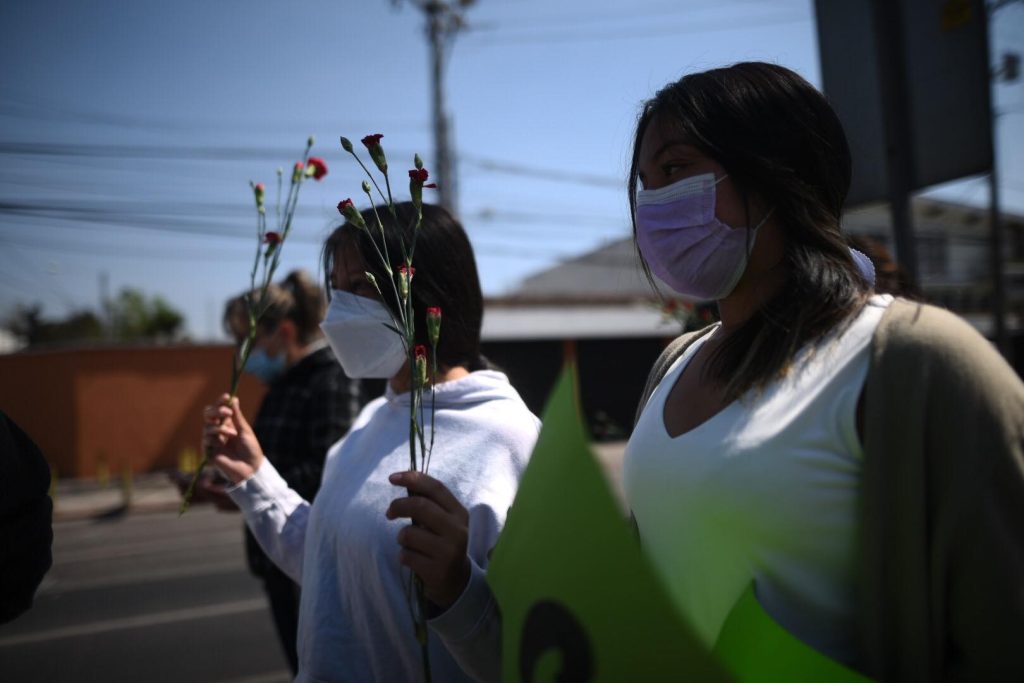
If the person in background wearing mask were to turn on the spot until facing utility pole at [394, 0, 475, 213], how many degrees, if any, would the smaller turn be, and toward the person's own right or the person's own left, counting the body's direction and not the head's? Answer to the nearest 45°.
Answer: approximately 90° to the person's own right

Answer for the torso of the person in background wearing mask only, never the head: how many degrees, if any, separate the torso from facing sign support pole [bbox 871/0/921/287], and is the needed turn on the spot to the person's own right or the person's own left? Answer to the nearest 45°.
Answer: approximately 135° to the person's own right

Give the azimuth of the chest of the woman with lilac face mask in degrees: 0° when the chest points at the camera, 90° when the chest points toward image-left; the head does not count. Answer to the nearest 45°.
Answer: approximately 45°

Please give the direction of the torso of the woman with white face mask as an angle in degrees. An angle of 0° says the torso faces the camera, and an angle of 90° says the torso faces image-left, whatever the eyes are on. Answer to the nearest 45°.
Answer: approximately 45°

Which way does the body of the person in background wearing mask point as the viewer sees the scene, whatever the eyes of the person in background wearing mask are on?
to the viewer's left

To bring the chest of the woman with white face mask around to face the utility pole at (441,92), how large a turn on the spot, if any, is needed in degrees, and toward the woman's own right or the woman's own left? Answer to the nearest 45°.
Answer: approximately 135° to the woman's own right
